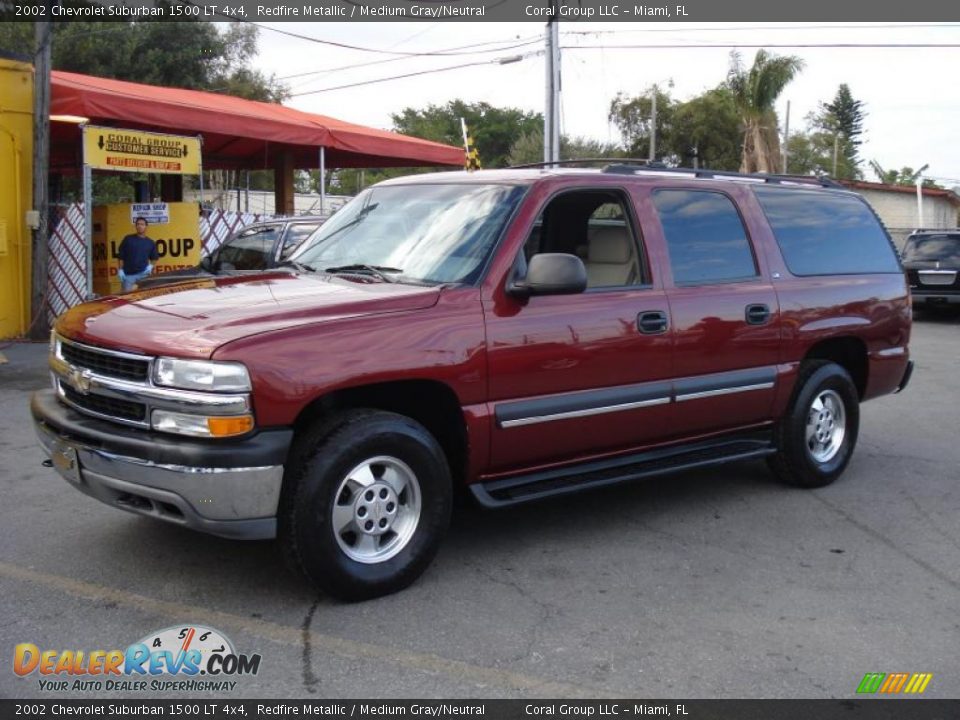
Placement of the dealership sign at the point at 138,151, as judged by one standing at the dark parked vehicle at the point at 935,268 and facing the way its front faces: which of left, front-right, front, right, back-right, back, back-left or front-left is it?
back-left

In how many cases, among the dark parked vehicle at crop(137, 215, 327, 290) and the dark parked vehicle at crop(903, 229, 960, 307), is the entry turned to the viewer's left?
1

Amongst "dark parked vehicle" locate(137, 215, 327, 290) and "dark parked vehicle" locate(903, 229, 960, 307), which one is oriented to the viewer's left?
"dark parked vehicle" locate(137, 215, 327, 290)

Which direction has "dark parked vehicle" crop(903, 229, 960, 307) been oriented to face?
away from the camera

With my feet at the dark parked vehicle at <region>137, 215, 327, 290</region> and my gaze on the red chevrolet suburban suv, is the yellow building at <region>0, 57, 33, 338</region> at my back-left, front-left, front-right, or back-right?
back-right

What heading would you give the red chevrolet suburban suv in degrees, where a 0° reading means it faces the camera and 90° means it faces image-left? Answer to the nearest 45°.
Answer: approximately 45°

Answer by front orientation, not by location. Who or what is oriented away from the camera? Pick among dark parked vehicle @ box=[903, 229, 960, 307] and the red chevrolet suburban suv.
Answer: the dark parked vehicle

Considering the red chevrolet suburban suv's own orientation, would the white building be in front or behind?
behind

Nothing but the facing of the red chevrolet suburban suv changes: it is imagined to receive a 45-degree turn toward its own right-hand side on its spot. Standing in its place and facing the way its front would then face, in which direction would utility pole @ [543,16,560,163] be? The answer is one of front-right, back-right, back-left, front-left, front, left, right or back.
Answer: right

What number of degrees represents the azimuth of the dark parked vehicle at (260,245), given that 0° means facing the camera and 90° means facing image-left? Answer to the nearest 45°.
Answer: approximately 90°
